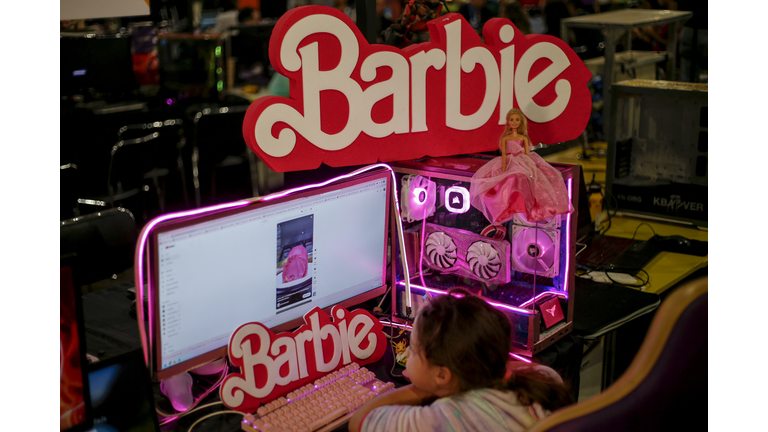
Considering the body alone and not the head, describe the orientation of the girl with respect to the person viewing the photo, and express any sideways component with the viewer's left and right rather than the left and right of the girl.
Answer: facing away from the viewer and to the left of the viewer

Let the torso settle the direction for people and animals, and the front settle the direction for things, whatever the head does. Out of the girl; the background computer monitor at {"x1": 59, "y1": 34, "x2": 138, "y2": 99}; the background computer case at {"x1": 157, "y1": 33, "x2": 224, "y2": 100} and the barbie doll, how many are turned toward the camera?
3

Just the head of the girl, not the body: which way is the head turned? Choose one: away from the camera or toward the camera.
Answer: away from the camera

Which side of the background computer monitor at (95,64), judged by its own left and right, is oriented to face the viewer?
front

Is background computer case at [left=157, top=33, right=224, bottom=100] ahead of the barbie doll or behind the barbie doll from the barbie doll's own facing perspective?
behind

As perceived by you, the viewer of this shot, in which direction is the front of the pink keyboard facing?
facing the viewer and to the right of the viewer

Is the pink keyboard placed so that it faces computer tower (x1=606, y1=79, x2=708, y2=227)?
no

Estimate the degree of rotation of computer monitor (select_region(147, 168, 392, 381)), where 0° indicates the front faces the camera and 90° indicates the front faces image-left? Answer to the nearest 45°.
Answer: approximately 315°

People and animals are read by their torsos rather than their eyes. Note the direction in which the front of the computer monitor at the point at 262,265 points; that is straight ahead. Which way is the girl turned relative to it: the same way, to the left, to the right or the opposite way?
the opposite way

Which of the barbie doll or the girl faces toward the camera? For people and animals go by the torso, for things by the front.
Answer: the barbie doll
